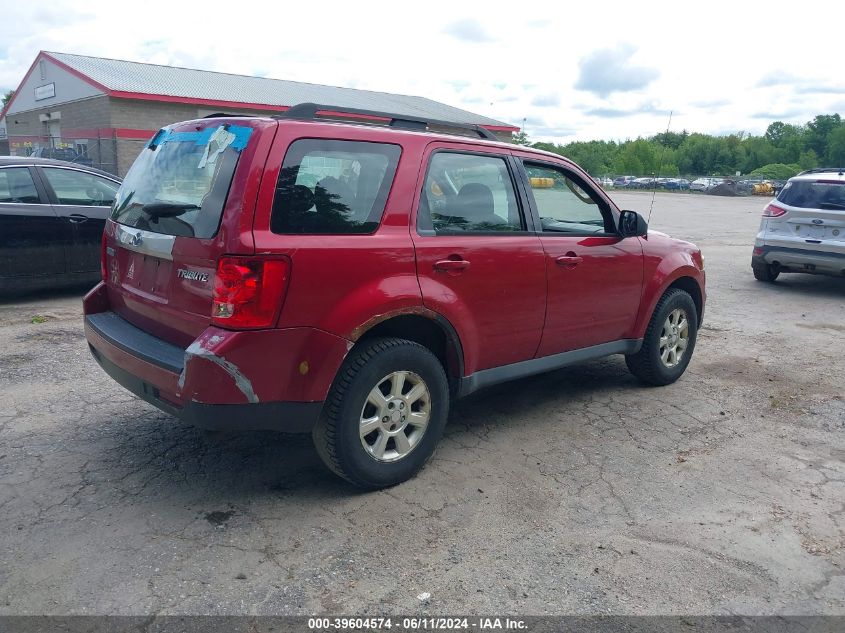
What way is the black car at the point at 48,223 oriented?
to the viewer's right

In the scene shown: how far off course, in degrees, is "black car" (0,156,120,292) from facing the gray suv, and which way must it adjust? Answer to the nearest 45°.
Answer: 0° — it already faces it

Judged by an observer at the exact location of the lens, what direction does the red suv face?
facing away from the viewer and to the right of the viewer

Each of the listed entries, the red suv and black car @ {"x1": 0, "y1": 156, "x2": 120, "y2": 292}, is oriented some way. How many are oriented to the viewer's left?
0

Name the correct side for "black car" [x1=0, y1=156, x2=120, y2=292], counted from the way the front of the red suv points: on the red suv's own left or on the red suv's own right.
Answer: on the red suv's own left

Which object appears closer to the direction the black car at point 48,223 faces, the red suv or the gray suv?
the gray suv

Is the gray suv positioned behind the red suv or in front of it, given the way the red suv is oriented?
in front

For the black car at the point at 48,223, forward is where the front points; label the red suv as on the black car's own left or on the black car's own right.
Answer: on the black car's own right

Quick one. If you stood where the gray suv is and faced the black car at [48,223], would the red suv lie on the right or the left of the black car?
left
